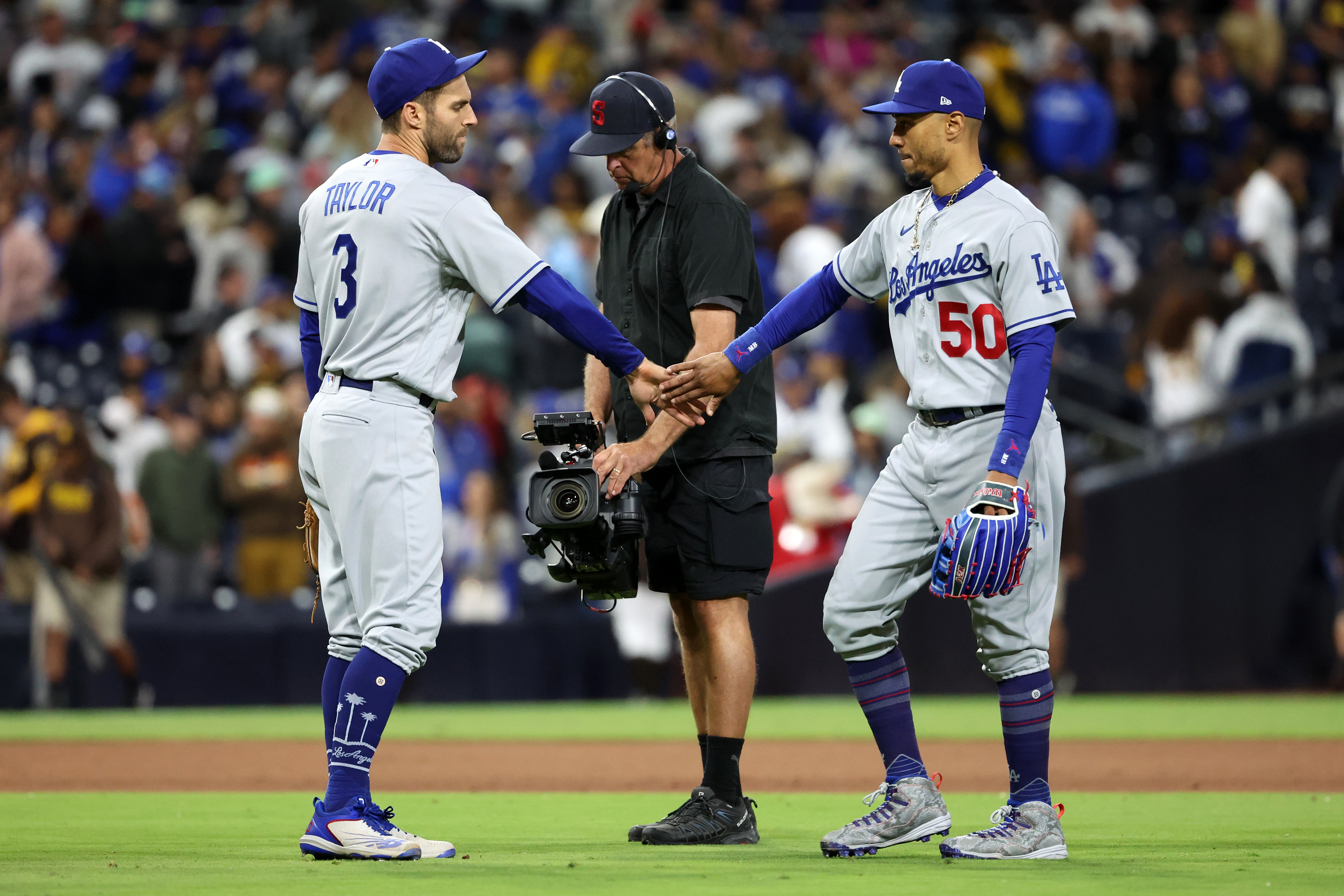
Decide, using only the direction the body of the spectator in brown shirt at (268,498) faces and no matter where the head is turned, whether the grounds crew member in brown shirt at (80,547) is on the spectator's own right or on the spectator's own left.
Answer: on the spectator's own right

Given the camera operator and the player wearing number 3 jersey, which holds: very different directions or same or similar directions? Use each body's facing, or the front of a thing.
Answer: very different directions

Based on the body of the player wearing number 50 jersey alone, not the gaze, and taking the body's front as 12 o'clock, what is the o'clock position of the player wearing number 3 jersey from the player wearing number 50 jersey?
The player wearing number 3 jersey is roughly at 1 o'clock from the player wearing number 50 jersey.

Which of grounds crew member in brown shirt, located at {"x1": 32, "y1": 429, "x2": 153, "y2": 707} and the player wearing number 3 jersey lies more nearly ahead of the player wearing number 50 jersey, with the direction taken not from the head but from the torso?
the player wearing number 3 jersey

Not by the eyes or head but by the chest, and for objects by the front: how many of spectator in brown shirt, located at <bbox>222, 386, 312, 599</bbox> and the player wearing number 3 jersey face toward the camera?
1

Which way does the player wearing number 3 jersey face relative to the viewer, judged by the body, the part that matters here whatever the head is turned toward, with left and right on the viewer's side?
facing away from the viewer and to the right of the viewer

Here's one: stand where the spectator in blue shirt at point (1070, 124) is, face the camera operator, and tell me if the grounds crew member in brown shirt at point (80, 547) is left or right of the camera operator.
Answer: right

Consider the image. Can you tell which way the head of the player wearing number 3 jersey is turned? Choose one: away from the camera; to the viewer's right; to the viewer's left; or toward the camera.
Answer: to the viewer's right

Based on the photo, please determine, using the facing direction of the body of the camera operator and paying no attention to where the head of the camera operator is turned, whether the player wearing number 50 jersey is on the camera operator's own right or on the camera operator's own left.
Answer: on the camera operator's own left

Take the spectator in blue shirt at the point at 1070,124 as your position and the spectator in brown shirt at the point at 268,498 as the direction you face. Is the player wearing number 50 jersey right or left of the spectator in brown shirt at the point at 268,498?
left
